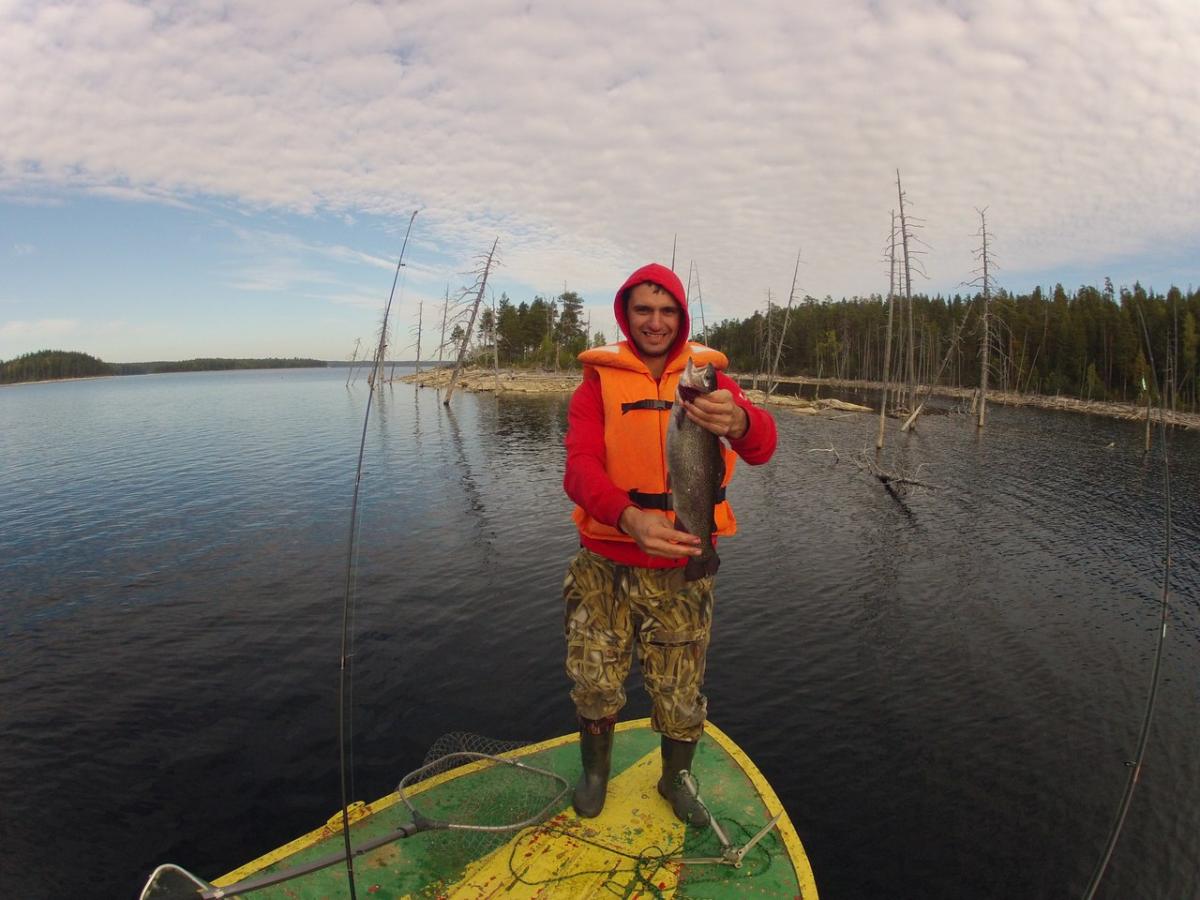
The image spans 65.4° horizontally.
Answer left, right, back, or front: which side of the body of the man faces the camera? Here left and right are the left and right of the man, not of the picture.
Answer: front

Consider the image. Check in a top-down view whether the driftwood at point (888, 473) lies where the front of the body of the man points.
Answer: no

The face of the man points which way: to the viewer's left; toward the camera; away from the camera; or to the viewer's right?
toward the camera

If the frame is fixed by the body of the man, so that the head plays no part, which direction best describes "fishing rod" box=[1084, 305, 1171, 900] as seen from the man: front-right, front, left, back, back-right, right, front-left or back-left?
left
